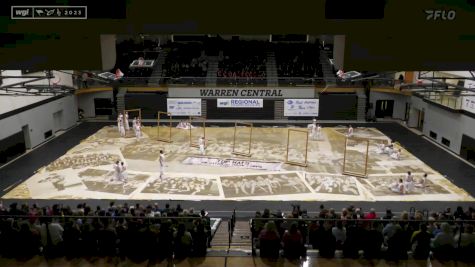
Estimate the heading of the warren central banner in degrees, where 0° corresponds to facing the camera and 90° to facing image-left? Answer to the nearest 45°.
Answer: approximately 0°

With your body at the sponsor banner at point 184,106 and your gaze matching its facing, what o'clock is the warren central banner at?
The warren central banner is roughly at 9 o'clock from the sponsor banner.

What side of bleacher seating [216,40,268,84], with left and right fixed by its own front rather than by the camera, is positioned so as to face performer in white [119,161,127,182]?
front

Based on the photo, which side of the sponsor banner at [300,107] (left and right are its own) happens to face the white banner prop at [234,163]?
front

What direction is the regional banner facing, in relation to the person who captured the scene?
facing the viewer

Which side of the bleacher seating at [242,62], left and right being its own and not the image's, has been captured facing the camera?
front

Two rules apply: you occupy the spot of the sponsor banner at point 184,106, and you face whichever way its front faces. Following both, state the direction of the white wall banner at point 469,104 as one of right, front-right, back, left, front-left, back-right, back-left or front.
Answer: front-left

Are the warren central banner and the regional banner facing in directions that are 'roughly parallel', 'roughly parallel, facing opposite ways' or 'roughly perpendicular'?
roughly parallel

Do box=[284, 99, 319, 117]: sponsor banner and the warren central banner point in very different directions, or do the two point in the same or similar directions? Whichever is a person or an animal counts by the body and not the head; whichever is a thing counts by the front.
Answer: same or similar directions

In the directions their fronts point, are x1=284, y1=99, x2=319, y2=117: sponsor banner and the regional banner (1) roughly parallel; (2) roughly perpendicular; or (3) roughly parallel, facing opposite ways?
roughly parallel

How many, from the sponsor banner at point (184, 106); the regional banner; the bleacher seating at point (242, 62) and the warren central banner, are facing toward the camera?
4

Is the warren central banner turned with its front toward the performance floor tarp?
yes

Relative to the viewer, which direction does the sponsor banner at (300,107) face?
toward the camera

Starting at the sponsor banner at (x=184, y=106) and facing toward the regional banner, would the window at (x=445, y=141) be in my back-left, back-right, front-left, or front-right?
front-right

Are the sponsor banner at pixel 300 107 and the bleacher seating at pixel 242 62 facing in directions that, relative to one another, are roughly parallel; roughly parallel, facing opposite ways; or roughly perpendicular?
roughly parallel

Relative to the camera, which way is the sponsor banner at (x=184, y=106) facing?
toward the camera
